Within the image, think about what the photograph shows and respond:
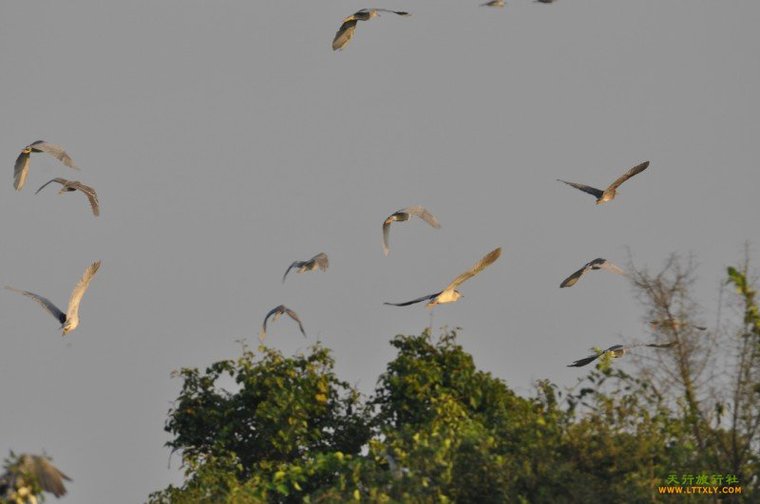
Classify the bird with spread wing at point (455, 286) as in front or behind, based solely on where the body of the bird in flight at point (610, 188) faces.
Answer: in front

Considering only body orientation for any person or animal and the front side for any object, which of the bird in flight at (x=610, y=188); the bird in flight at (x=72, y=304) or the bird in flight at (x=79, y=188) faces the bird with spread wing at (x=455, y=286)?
the bird in flight at (x=610, y=188)

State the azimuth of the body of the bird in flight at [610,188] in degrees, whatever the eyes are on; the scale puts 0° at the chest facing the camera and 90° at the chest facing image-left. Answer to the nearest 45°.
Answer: approximately 45°

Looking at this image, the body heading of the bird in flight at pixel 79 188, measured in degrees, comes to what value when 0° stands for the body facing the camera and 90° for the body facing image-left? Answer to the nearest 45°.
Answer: approximately 45°

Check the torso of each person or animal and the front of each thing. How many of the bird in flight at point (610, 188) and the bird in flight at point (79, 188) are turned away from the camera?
0
